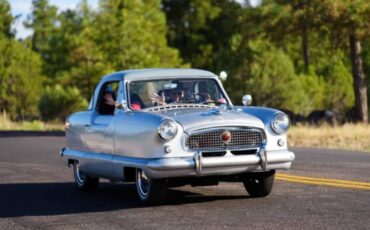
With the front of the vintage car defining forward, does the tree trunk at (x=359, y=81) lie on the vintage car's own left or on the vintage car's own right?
on the vintage car's own left

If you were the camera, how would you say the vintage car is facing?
facing the viewer and to the right of the viewer
